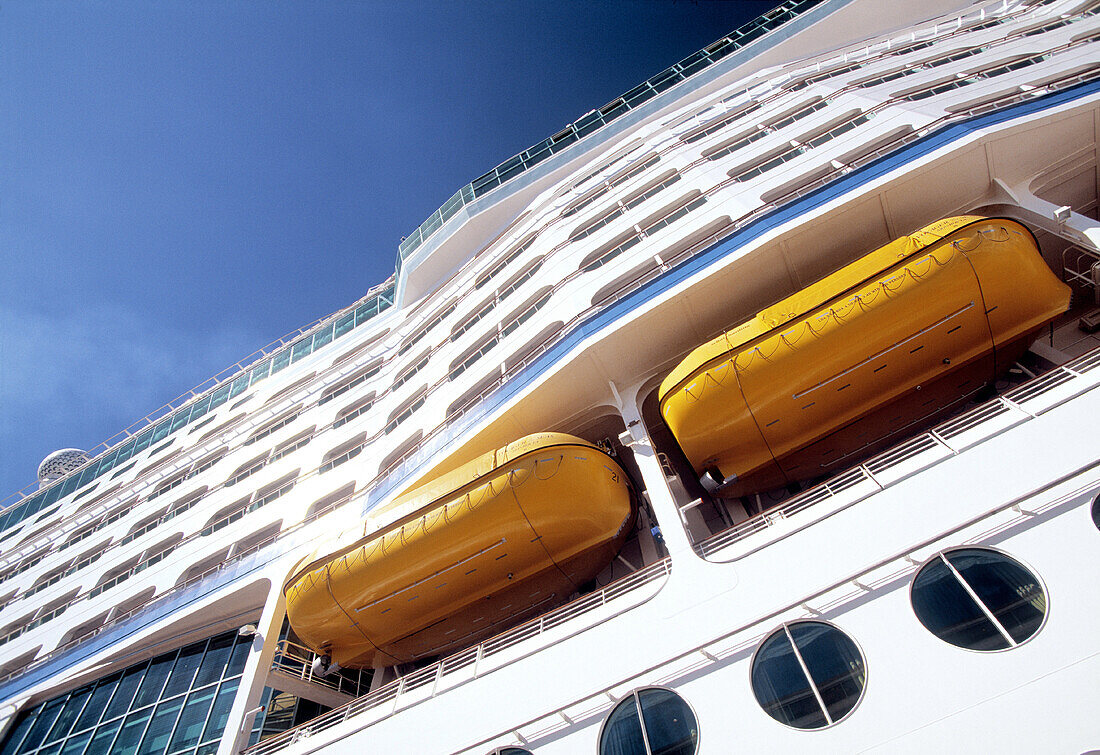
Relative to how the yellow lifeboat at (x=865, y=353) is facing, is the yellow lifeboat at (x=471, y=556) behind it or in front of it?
behind

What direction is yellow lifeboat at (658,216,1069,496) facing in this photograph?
to the viewer's right
